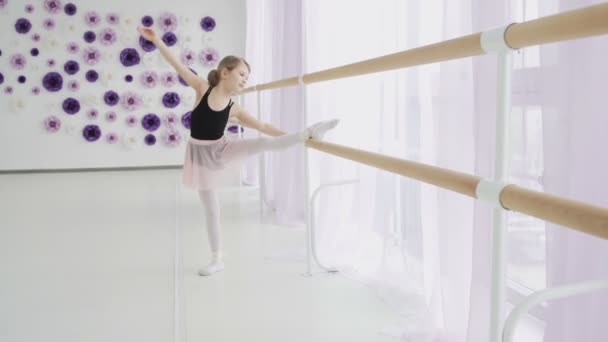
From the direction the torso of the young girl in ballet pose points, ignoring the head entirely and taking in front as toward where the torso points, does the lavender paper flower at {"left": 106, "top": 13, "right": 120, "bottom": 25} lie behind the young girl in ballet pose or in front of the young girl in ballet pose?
behind

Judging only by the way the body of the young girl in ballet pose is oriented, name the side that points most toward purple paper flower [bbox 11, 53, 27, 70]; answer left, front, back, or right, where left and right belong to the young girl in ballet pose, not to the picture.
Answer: back

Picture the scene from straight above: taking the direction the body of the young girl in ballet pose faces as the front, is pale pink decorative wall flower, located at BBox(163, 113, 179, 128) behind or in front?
behind

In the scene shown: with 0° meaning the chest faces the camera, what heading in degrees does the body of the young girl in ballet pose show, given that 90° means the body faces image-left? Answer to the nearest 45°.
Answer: approximately 315°
